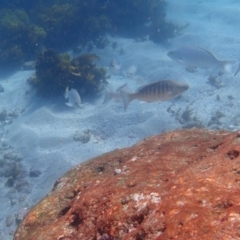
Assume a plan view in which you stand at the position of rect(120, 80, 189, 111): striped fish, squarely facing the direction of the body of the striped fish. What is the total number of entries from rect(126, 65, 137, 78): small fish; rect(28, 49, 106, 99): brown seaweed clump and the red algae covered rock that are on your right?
1

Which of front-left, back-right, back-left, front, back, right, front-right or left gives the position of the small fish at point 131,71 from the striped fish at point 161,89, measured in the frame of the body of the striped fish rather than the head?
left

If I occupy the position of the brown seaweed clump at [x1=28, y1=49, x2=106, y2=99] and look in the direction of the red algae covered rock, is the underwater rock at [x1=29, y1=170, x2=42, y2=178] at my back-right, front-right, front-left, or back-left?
front-right

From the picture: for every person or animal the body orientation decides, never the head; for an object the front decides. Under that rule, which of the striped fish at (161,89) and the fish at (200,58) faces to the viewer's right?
the striped fish

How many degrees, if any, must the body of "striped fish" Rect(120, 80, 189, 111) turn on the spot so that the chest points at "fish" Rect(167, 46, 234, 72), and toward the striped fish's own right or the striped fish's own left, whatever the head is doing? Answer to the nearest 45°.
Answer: approximately 90° to the striped fish's own left

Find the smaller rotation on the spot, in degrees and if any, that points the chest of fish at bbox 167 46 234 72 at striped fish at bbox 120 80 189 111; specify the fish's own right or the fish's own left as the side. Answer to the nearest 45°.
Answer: approximately 90° to the fish's own left

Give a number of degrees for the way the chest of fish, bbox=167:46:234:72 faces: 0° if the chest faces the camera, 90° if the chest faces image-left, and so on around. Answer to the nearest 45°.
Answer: approximately 90°

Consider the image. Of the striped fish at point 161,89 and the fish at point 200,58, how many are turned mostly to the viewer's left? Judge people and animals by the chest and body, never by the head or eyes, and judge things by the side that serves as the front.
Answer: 1

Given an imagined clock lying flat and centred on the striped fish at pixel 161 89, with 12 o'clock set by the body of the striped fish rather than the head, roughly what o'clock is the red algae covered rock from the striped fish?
The red algae covered rock is roughly at 3 o'clock from the striped fish.

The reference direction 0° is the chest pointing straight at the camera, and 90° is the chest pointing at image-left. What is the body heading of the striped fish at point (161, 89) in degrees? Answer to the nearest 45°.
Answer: approximately 270°

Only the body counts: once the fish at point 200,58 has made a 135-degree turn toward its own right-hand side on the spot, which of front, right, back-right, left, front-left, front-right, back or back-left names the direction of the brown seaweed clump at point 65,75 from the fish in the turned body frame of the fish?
back-left

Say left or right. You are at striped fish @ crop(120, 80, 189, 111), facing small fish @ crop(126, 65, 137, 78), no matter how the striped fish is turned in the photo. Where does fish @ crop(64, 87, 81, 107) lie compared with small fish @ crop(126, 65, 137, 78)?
left

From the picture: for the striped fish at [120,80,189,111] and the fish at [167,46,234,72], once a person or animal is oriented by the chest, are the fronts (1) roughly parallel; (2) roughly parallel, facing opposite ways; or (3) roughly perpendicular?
roughly parallel, facing opposite ways

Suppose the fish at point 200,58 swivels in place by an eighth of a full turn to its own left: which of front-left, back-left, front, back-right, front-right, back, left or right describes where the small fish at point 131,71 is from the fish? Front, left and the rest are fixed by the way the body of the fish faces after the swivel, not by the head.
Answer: right

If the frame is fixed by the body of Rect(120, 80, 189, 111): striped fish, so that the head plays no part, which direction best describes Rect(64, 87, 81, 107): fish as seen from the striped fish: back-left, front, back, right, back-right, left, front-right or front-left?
back-left

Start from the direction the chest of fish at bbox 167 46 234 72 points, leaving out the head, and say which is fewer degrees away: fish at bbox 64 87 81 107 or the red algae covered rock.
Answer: the fish

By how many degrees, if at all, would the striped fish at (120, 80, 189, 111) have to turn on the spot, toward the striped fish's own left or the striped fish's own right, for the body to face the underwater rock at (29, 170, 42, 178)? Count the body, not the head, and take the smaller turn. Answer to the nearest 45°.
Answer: approximately 180°
